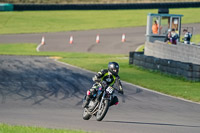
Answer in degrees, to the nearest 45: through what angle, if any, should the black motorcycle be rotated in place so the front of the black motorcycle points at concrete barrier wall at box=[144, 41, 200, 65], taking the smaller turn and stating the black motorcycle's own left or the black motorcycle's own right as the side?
approximately 135° to the black motorcycle's own left

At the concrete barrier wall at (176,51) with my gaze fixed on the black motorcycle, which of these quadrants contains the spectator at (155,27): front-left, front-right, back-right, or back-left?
back-right

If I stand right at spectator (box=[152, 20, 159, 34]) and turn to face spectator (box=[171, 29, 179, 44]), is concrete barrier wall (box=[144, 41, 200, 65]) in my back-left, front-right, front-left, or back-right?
front-right

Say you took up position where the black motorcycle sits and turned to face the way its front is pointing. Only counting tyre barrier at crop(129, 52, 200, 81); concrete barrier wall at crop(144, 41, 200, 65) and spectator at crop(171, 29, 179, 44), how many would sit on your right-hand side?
0

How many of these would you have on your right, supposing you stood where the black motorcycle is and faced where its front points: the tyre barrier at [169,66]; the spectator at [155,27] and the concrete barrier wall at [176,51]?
0

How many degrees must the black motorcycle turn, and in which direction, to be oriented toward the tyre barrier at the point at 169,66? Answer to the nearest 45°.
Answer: approximately 135° to its left

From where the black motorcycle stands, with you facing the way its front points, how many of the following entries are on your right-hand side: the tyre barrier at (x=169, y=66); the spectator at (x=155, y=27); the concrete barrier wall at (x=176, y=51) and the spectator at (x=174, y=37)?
0

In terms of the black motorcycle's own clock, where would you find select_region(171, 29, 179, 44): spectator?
The spectator is roughly at 8 o'clock from the black motorcycle.

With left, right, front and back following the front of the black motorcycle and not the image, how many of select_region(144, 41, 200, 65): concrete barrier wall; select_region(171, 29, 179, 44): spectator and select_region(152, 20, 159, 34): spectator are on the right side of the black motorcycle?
0
